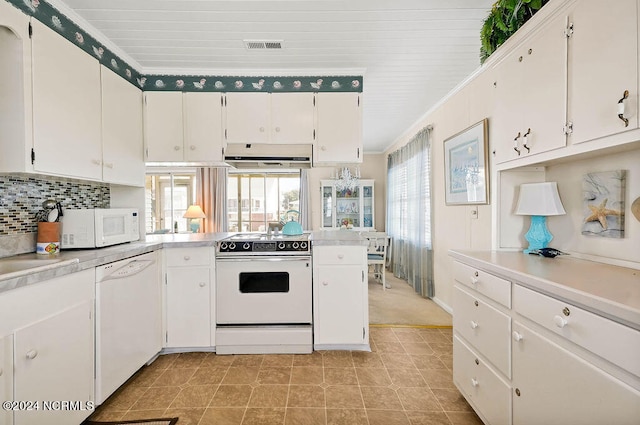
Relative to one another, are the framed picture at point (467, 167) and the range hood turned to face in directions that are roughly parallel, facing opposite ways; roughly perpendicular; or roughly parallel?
roughly perpendicular

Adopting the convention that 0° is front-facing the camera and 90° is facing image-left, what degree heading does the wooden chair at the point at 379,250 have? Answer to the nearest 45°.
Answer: approximately 135°

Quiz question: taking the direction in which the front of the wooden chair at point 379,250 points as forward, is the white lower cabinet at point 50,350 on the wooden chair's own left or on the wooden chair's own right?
on the wooden chair's own left

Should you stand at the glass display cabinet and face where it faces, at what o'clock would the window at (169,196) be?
The window is roughly at 3 o'clock from the glass display cabinet.

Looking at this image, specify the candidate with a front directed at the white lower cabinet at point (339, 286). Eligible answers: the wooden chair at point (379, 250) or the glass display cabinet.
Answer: the glass display cabinet

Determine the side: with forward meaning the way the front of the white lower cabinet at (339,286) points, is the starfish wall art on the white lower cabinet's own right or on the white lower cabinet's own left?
on the white lower cabinet's own left

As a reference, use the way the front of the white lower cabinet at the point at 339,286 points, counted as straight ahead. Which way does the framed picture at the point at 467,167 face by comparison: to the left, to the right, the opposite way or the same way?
to the right

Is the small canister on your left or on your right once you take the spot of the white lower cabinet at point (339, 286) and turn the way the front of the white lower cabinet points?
on your right
